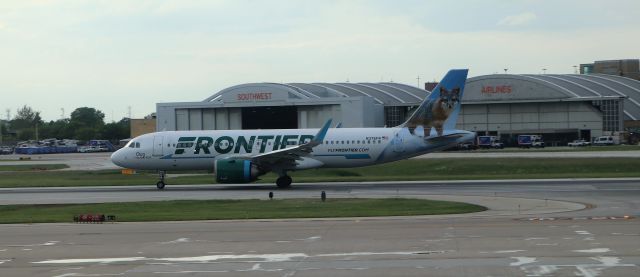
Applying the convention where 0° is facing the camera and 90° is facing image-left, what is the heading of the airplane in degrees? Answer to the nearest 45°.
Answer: approximately 90°
